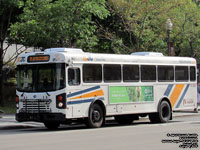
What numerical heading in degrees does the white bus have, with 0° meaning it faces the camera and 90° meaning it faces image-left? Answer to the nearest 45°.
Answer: approximately 45°

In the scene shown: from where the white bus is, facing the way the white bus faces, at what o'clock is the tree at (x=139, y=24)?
The tree is roughly at 5 o'clock from the white bus.

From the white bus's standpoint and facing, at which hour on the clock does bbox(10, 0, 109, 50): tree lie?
The tree is roughly at 4 o'clock from the white bus.

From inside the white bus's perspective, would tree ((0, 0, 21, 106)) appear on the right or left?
on its right

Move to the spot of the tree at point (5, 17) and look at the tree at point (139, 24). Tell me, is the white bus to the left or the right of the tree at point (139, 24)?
right
